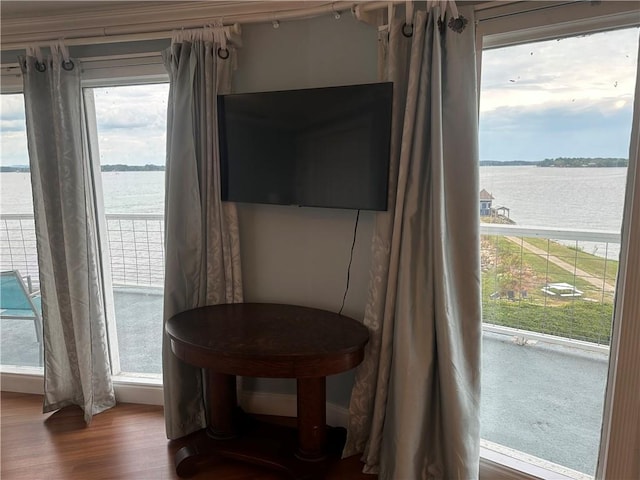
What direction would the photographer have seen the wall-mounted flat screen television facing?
facing the viewer and to the left of the viewer

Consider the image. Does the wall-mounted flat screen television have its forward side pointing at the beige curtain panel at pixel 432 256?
no

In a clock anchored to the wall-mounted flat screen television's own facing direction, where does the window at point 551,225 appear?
The window is roughly at 8 o'clock from the wall-mounted flat screen television.

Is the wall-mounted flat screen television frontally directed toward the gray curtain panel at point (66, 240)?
no

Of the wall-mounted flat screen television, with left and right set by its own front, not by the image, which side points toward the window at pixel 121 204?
right

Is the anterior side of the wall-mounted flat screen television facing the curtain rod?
no

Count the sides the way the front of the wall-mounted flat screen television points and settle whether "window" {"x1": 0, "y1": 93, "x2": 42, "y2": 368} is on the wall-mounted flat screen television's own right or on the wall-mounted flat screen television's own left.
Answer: on the wall-mounted flat screen television's own right
